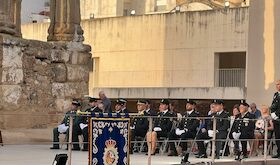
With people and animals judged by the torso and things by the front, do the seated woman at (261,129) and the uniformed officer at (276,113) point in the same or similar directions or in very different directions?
same or similar directions

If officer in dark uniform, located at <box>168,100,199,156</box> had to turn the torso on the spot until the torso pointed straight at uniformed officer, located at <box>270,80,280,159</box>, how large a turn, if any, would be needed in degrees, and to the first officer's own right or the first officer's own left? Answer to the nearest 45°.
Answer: approximately 135° to the first officer's own left

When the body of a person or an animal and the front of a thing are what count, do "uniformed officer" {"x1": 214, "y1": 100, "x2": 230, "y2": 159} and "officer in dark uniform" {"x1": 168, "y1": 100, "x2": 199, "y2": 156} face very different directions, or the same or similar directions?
same or similar directions

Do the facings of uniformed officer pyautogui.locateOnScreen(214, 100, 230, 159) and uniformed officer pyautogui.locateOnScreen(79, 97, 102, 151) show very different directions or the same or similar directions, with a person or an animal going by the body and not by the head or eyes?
same or similar directions

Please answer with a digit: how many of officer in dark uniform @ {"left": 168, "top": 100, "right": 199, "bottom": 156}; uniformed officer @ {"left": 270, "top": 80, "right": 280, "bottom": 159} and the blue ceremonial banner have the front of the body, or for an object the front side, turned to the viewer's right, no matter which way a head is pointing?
0

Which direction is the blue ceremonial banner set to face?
toward the camera

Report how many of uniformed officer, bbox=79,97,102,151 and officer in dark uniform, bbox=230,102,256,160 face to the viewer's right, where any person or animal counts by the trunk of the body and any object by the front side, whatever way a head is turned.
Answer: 0

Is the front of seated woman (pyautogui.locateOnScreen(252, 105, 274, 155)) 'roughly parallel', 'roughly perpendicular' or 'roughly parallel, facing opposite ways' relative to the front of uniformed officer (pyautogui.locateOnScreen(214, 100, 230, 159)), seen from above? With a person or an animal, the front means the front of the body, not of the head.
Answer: roughly parallel

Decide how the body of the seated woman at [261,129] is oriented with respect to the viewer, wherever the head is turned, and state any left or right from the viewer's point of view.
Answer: facing the viewer and to the left of the viewer

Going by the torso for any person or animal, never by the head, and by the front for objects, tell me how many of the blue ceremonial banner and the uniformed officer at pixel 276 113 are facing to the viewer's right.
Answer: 0

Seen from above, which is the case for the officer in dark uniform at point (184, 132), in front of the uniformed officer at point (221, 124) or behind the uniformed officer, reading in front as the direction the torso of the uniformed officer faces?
in front
